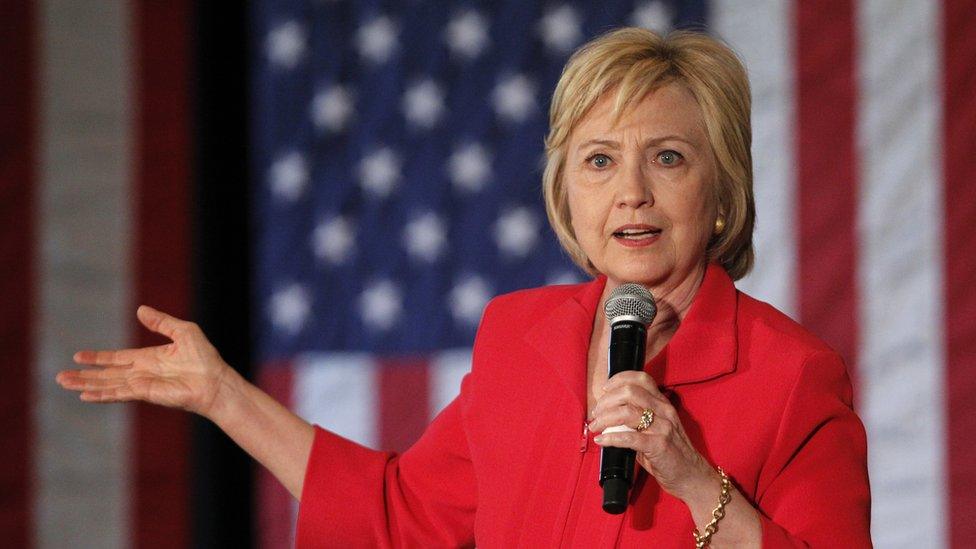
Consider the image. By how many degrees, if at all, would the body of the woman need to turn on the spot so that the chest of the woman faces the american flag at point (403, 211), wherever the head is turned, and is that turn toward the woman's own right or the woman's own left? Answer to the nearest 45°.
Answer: approximately 135° to the woman's own right

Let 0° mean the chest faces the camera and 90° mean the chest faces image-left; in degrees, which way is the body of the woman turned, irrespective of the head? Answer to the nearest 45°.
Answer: approximately 45°
